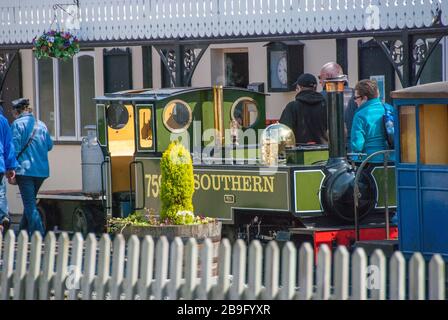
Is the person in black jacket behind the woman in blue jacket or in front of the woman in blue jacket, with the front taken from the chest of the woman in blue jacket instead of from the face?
in front

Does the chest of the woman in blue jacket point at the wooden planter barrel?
no

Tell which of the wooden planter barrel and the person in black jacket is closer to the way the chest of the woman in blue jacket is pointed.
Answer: the person in black jacket

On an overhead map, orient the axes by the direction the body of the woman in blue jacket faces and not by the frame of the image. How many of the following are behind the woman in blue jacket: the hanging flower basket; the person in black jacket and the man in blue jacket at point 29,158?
0

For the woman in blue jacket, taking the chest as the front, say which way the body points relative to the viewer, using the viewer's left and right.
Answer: facing away from the viewer and to the left of the viewer

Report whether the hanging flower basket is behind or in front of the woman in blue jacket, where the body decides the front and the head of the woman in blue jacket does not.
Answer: in front

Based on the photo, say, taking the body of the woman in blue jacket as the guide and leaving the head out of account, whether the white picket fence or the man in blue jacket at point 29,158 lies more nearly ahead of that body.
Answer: the man in blue jacket

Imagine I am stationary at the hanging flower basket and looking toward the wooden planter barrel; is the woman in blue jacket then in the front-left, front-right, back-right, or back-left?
front-left

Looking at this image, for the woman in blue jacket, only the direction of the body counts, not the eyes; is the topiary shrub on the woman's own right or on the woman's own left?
on the woman's own left
